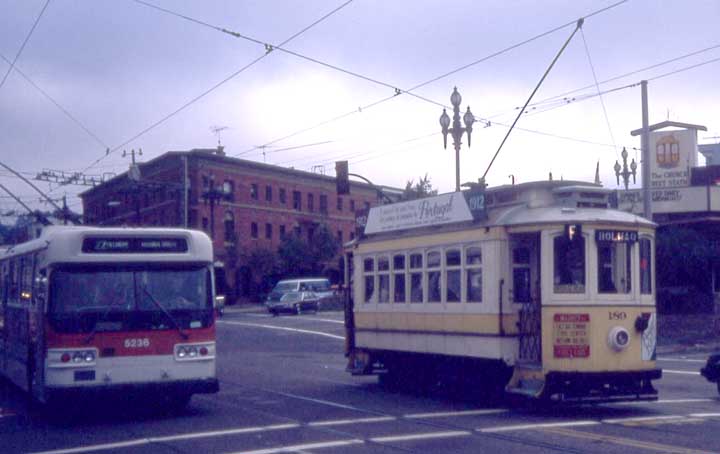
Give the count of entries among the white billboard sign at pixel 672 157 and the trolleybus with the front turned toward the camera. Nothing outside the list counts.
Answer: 2

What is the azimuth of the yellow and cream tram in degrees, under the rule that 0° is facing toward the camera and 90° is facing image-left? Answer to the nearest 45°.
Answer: approximately 315°

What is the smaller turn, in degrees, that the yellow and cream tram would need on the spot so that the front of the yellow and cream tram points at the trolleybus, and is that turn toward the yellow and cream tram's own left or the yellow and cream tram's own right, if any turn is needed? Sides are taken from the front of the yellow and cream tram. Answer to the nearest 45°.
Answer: approximately 135° to the yellow and cream tram's own right

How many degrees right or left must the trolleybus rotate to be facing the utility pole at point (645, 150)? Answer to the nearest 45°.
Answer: approximately 135° to its left

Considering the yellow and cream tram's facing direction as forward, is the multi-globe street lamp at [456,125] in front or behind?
behind

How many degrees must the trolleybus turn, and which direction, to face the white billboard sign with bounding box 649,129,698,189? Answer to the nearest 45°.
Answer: approximately 135° to its left

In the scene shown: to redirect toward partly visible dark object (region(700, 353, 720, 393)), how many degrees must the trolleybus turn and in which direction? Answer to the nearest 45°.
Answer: approximately 90° to its left

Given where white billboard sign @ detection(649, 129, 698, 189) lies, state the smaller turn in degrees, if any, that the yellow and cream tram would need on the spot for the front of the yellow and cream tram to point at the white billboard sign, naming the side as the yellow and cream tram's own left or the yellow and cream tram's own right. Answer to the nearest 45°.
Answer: approximately 135° to the yellow and cream tram's own left
